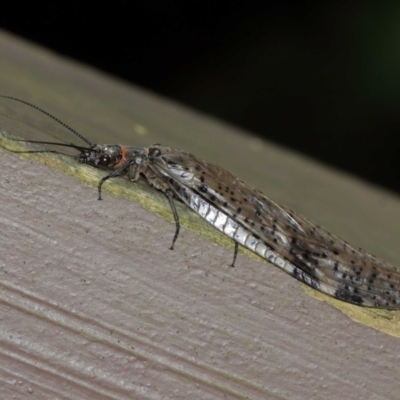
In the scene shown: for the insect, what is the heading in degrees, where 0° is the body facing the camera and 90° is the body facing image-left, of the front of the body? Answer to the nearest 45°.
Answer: approximately 90°
